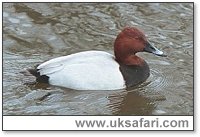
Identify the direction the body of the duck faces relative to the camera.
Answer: to the viewer's right
